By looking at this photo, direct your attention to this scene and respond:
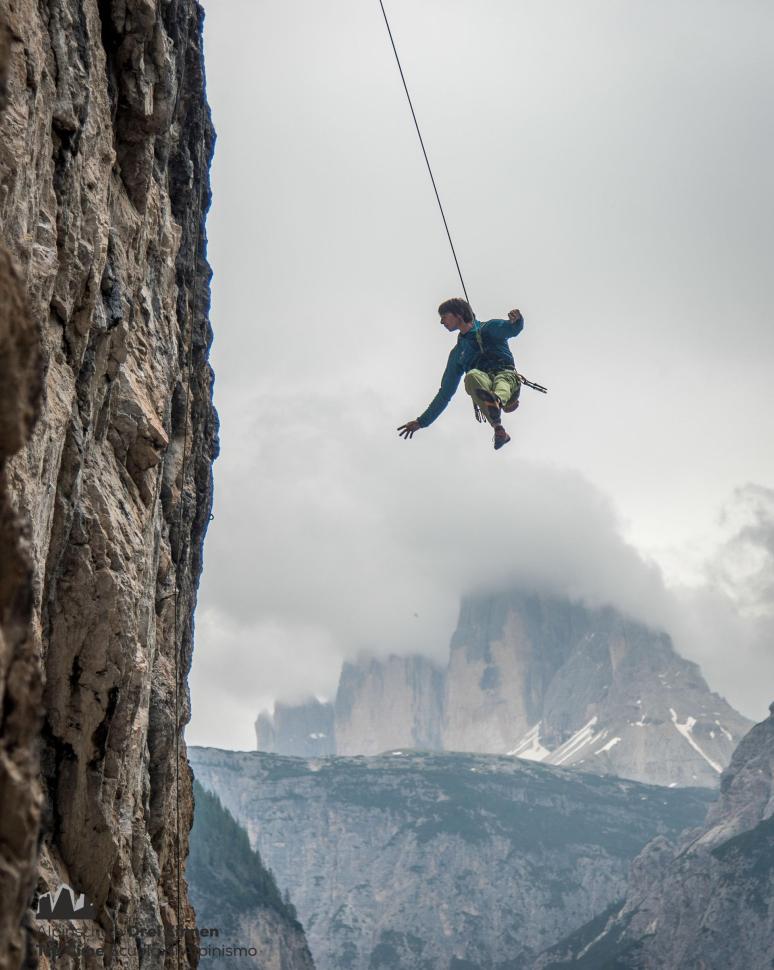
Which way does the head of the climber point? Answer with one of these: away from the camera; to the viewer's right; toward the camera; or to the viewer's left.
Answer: to the viewer's left

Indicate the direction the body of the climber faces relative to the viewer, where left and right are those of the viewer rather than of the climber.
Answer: facing the viewer and to the left of the viewer
